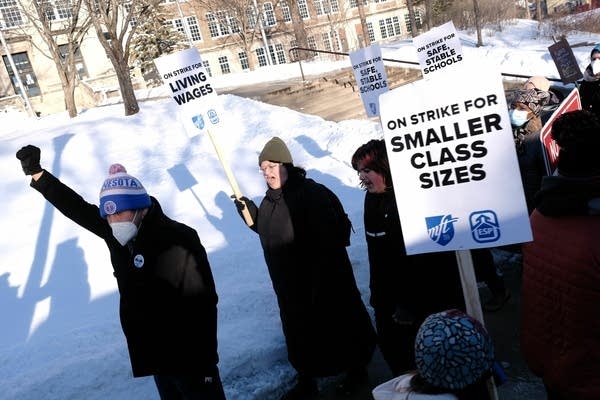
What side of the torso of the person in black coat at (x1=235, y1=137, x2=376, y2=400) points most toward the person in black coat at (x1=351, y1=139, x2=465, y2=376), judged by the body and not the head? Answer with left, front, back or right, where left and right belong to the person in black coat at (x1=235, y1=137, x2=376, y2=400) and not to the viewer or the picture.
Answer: left

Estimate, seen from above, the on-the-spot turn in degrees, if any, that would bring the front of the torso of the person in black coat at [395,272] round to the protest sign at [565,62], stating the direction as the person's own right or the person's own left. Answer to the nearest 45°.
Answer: approximately 180°

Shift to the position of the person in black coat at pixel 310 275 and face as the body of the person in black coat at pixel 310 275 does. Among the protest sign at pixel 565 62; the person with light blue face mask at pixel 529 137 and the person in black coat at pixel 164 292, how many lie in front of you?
1

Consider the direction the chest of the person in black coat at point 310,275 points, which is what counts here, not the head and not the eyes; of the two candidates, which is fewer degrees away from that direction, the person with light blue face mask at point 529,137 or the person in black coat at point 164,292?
the person in black coat

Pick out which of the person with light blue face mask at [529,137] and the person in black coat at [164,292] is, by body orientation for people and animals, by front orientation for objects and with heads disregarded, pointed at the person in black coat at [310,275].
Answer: the person with light blue face mask

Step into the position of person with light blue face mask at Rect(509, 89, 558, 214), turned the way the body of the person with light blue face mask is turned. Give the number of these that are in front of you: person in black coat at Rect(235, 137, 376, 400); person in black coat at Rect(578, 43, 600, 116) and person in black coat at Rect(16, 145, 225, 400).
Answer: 2

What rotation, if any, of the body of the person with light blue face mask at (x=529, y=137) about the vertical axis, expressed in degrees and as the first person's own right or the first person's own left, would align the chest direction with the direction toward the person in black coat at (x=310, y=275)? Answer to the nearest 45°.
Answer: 0° — they already face them

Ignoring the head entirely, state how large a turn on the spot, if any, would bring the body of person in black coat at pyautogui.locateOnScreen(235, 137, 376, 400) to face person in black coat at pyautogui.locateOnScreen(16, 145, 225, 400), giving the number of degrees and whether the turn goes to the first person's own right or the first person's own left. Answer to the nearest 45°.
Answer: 0° — they already face them

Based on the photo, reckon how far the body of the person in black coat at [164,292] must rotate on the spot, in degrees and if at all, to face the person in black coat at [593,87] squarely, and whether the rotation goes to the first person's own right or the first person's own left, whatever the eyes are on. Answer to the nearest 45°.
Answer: approximately 135° to the first person's own left

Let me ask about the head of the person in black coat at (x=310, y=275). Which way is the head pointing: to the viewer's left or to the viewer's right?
to the viewer's left

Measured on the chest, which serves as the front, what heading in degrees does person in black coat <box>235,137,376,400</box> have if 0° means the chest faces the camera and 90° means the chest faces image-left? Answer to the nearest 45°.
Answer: approximately 45°

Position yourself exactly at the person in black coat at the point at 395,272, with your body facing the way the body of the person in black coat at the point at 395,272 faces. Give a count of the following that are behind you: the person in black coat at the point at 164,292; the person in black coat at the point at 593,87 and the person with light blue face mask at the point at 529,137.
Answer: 2
